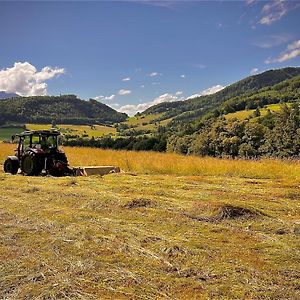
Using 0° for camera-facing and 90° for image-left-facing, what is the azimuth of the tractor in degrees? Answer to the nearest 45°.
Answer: approximately 135°
